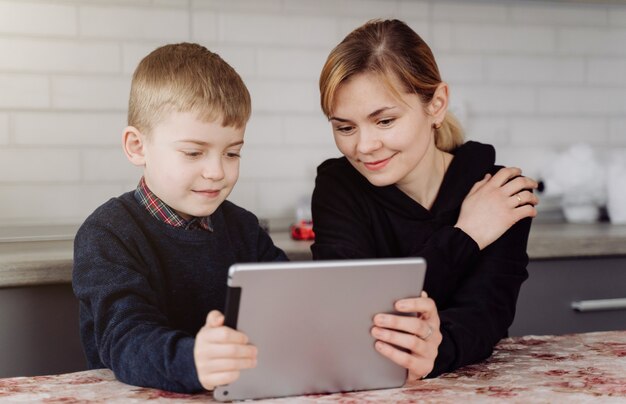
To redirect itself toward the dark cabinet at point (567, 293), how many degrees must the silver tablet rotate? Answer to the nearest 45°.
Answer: approximately 45° to its right

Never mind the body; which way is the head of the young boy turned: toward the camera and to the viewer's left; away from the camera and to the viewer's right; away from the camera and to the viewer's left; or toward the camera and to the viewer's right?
toward the camera and to the viewer's right

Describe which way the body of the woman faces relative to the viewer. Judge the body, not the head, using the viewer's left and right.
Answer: facing the viewer and to the left of the viewer

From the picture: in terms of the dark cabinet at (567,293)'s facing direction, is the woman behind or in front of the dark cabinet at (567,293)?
in front

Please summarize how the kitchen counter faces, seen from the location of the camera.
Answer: facing the viewer

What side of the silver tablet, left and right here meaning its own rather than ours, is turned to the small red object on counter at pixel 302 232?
front

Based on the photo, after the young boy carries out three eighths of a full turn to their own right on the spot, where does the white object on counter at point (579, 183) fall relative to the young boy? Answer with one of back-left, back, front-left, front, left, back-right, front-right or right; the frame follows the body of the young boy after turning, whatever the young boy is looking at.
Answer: back-right

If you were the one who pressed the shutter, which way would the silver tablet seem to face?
facing away from the viewer

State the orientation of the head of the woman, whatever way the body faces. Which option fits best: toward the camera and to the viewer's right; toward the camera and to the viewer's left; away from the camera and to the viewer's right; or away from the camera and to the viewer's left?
toward the camera and to the viewer's left
